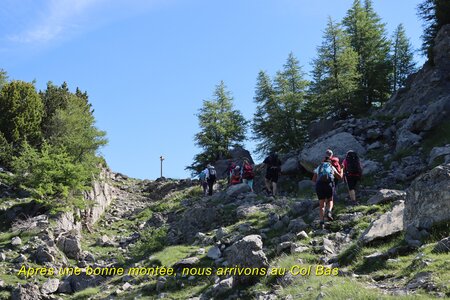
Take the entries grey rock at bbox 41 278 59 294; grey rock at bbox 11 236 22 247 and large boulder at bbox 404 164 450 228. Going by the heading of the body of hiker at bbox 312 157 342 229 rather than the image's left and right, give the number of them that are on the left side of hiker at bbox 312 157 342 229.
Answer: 2

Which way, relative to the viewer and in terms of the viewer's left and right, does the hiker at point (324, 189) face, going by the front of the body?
facing away from the viewer

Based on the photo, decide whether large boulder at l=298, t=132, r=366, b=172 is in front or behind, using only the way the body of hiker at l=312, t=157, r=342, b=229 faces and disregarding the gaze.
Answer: in front

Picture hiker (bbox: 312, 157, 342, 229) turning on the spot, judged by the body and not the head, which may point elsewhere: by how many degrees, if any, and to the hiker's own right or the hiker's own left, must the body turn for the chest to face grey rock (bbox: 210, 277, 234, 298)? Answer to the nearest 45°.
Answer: approximately 135° to the hiker's own left

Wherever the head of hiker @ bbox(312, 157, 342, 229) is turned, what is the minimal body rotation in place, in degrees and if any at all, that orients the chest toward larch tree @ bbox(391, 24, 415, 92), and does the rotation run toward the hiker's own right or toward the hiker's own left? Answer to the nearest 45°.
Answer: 0° — they already face it

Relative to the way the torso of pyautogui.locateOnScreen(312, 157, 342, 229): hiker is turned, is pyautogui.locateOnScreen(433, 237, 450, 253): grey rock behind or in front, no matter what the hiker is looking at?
behind

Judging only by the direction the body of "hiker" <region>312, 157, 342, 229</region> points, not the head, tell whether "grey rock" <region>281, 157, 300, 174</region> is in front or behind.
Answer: in front

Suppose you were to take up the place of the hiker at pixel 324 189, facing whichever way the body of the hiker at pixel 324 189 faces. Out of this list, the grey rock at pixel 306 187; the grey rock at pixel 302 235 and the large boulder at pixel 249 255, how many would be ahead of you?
1

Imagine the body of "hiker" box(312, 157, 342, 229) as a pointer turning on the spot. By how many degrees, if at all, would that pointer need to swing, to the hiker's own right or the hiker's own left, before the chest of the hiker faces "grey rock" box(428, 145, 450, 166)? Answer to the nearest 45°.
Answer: approximately 45° to the hiker's own right

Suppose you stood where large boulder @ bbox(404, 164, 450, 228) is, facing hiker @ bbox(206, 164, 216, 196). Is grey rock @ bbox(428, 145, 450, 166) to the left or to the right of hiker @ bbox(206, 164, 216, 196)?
right

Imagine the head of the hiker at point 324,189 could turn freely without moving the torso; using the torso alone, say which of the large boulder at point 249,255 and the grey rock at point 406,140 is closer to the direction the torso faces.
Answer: the grey rock
